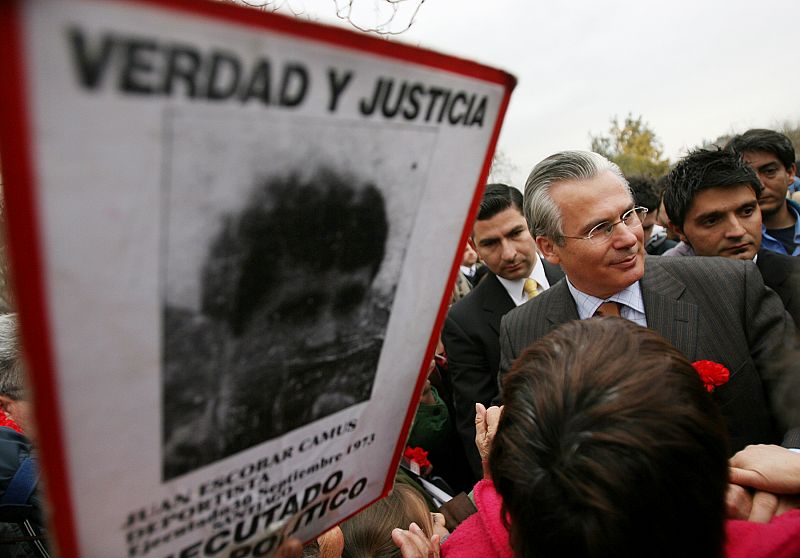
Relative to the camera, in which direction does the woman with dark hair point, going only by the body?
away from the camera

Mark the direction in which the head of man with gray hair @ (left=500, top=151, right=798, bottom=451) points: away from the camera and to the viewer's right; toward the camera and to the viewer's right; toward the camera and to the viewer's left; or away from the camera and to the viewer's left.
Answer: toward the camera and to the viewer's right

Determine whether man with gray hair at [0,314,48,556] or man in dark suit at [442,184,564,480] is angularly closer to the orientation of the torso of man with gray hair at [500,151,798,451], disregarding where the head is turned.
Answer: the man with gray hair

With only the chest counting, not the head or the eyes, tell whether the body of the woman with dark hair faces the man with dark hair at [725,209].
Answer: yes

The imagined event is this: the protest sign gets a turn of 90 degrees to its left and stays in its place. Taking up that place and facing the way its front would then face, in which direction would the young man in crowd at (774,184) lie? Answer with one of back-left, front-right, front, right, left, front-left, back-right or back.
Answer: front

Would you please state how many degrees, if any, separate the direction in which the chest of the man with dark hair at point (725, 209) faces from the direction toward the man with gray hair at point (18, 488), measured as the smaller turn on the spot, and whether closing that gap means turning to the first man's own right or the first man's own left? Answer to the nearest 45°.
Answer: approximately 90° to the first man's own right

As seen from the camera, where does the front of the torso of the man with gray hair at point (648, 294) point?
toward the camera

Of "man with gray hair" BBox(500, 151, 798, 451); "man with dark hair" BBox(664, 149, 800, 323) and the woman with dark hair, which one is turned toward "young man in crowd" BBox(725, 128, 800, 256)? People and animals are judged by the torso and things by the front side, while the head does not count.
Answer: the woman with dark hair

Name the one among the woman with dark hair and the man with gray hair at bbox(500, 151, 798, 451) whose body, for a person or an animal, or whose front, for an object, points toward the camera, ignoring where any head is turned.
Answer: the man with gray hair

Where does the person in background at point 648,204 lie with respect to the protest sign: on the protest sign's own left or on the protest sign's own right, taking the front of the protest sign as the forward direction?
on the protest sign's own left

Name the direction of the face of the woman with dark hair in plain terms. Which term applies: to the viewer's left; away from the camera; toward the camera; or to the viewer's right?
away from the camera

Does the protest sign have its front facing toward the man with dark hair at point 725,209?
no

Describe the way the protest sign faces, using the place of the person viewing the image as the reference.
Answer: facing the viewer and to the right of the viewer

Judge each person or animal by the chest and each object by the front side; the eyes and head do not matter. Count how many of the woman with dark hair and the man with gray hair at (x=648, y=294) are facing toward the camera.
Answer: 1

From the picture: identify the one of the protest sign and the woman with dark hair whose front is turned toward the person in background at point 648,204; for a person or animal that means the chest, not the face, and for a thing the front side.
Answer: the woman with dark hair

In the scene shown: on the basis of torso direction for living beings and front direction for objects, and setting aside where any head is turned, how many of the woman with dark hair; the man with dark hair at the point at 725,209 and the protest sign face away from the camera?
1

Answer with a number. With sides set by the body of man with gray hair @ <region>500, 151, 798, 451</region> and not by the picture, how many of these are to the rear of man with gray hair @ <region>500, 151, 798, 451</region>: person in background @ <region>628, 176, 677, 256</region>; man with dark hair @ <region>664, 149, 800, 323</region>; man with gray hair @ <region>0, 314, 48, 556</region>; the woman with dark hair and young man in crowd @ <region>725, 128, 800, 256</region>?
3

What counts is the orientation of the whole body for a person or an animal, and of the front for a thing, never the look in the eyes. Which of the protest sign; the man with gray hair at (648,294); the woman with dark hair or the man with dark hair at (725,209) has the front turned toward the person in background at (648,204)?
the woman with dark hair

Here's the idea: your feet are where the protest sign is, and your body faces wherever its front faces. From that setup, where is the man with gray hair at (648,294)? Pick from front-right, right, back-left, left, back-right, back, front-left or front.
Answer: left
